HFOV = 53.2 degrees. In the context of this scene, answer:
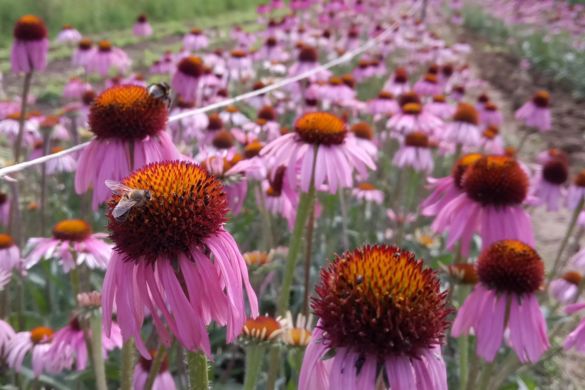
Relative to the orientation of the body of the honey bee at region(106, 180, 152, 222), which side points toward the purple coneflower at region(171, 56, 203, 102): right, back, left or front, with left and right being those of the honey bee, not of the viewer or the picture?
left

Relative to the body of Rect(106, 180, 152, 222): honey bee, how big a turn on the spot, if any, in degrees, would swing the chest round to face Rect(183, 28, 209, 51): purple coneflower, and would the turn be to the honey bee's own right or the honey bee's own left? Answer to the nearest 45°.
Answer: approximately 90° to the honey bee's own left

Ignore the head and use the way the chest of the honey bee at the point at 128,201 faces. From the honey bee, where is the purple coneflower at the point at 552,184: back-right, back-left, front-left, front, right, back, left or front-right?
front-left

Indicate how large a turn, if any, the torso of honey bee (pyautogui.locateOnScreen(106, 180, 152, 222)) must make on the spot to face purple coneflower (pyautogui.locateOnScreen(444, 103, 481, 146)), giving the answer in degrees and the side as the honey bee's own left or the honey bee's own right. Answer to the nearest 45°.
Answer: approximately 45° to the honey bee's own left

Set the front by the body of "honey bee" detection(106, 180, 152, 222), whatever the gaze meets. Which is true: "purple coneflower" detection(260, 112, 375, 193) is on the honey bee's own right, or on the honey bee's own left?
on the honey bee's own left

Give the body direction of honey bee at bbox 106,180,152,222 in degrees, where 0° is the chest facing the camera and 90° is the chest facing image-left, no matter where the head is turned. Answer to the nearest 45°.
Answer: approximately 270°

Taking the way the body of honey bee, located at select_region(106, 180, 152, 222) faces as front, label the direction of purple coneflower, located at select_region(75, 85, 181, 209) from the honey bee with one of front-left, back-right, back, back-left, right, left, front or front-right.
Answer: left
